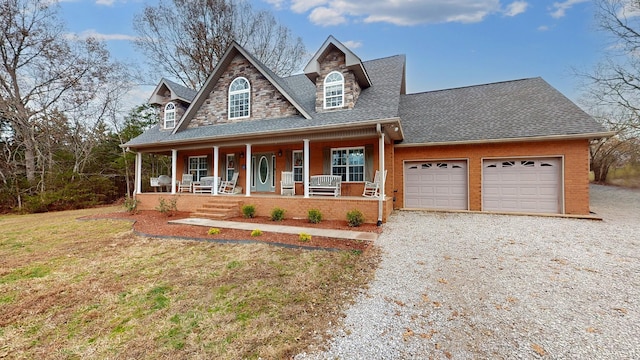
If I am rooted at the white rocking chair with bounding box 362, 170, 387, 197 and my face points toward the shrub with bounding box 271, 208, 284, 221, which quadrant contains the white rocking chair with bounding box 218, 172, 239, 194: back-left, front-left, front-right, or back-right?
front-right

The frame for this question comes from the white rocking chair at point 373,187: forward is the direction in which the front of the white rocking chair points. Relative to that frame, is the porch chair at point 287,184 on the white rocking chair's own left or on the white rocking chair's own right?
on the white rocking chair's own right

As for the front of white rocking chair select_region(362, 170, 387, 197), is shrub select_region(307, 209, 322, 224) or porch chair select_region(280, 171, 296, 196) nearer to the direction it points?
the shrub

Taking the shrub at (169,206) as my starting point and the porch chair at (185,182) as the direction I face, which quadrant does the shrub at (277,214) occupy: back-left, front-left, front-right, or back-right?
back-right

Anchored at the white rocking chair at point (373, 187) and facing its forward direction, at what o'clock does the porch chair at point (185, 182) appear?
The porch chair is roughly at 2 o'clock from the white rocking chair.

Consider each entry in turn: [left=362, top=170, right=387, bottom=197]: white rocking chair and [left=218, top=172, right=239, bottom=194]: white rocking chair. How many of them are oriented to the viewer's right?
0

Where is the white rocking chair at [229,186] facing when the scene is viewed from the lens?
facing the viewer and to the left of the viewer

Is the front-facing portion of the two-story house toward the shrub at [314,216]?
yes

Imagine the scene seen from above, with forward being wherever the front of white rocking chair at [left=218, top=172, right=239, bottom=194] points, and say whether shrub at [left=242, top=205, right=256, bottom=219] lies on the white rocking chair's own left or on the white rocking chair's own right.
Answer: on the white rocking chair's own left

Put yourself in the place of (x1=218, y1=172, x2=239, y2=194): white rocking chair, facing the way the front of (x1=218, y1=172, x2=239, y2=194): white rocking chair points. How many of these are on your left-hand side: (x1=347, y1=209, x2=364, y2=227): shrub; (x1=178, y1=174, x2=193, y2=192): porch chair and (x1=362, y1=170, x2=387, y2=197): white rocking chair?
2

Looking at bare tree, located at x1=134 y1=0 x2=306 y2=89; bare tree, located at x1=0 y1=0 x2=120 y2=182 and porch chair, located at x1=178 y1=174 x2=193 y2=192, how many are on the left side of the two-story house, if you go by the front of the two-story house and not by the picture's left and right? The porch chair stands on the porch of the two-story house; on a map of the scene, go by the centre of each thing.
0

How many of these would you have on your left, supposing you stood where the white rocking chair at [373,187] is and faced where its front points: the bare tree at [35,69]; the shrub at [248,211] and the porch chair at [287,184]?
0

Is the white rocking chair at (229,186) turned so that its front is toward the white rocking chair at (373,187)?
no

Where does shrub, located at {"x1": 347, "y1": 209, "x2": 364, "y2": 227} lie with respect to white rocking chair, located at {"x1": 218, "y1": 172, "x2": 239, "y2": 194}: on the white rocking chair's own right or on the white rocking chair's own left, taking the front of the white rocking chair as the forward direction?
on the white rocking chair's own left

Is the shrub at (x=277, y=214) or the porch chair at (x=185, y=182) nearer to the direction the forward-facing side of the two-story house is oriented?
the shrub

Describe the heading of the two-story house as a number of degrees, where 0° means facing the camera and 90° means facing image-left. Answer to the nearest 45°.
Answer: approximately 45°

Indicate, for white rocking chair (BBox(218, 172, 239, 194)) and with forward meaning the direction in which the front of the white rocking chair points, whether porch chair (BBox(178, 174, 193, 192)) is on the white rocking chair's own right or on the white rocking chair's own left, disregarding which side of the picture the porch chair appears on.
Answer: on the white rocking chair's own right

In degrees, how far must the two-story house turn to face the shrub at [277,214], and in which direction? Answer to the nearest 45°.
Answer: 0° — it already faces it

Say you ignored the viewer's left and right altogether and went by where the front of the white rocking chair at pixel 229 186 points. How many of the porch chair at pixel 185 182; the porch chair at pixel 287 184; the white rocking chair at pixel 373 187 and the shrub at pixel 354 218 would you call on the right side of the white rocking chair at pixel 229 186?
1
